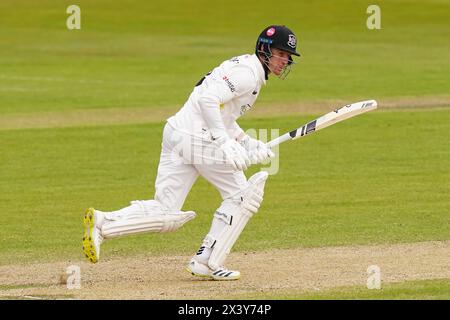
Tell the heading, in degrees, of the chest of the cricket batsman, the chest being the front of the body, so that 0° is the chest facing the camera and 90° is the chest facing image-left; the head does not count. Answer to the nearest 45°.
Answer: approximately 270°
